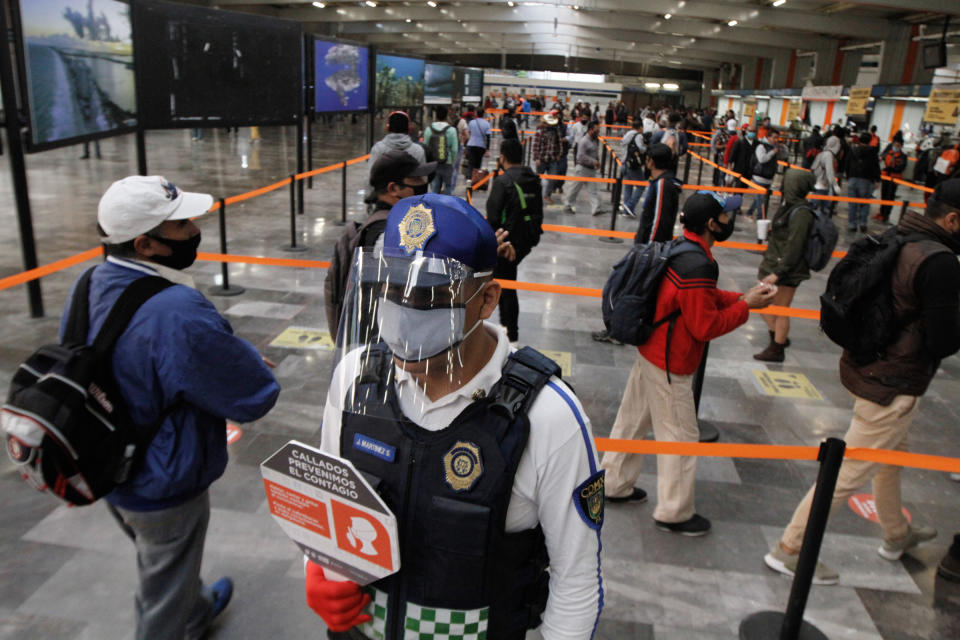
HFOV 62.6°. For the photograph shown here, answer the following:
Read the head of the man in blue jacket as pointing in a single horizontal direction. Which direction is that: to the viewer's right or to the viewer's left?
to the viewer's right

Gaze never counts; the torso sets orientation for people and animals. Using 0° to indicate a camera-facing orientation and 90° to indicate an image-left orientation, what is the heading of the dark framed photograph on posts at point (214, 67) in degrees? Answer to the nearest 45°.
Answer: approximately 315°

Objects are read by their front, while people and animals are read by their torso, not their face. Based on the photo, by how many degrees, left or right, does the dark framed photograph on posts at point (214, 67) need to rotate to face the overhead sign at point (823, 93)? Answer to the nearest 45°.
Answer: approximately 90° to its left

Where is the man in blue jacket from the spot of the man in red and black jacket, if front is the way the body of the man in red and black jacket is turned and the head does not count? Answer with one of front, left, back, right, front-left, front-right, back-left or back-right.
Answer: back-right

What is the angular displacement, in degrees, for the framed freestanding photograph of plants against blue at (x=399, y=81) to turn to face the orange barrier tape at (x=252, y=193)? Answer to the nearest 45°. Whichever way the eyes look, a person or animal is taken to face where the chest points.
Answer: approximately 45° to its right

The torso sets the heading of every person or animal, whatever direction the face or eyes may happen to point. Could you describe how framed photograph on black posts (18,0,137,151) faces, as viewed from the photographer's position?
facing the viewer and to the right of the viewer

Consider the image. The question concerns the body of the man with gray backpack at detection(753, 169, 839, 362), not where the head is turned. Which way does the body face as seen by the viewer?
to the viewer's left

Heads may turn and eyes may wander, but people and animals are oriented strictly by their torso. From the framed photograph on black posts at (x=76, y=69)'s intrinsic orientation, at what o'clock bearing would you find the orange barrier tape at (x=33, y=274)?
The orange barrier tape is roughly at 2 o'clock from the framed photograph on black posts.

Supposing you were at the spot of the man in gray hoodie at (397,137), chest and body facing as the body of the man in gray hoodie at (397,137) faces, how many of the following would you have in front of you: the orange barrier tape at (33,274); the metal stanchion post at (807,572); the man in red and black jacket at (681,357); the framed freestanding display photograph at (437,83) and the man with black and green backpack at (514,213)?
1

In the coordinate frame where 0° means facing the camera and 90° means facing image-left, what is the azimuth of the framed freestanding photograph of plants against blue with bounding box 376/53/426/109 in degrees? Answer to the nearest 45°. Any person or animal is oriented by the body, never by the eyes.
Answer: approximately 315°

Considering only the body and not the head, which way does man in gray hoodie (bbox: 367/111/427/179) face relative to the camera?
away from the camera

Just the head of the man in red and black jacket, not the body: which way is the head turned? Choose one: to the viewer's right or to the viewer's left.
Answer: to the viewer's right

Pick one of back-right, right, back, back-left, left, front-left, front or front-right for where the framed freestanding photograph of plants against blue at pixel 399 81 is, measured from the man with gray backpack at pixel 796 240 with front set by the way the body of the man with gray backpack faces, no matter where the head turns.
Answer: front-right

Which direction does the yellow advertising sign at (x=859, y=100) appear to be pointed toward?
toward the camera

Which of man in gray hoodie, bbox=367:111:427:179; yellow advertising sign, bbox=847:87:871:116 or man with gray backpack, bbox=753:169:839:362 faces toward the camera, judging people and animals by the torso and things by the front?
the yellow advertising sign

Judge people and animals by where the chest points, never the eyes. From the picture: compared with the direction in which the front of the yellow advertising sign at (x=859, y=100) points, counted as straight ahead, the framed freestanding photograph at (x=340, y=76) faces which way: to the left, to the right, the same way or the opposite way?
to the left

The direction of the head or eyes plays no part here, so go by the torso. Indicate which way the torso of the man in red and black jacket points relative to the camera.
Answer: to the viewer's right
